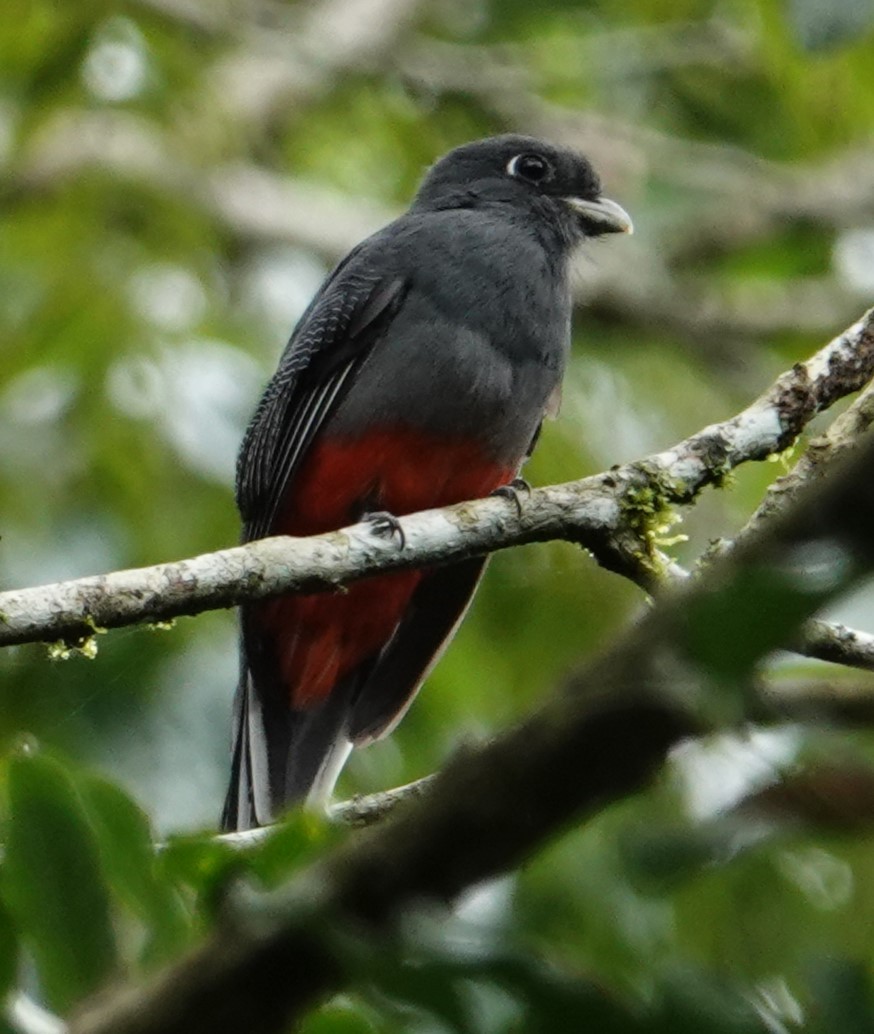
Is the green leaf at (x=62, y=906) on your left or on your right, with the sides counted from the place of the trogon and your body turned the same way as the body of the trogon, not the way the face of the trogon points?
on your right

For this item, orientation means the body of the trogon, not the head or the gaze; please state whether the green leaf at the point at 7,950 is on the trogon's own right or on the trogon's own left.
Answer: on the trogon's own right

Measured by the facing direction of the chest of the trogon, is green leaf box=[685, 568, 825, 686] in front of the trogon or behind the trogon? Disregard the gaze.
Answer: in front

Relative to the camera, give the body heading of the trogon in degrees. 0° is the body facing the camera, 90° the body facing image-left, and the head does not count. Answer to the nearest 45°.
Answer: approximately 315°
